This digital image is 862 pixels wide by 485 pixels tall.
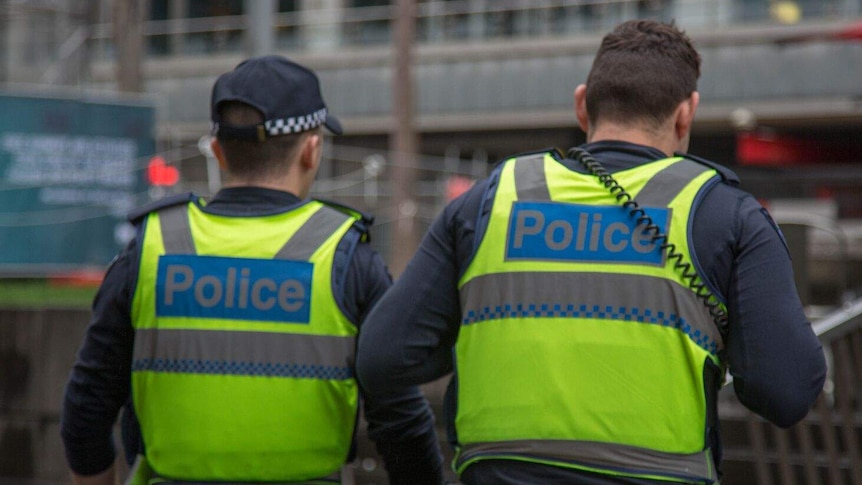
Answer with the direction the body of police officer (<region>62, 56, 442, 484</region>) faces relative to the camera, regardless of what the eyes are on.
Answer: away from the camera

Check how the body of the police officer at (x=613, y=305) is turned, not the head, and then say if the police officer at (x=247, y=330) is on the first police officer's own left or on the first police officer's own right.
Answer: on the first police officer's own left

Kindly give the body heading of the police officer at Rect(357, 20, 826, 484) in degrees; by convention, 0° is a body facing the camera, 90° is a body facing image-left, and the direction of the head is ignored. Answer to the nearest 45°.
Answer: approximately 180°

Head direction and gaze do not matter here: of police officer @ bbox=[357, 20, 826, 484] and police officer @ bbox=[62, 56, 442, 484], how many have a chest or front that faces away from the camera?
2

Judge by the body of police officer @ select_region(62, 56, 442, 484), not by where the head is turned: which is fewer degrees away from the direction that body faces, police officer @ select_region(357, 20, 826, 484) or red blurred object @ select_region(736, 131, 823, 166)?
the red blurred object

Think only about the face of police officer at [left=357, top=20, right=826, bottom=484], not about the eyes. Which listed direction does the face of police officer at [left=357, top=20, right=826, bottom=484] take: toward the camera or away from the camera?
away from the camera

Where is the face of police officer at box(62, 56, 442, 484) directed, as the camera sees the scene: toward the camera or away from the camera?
away from the camera

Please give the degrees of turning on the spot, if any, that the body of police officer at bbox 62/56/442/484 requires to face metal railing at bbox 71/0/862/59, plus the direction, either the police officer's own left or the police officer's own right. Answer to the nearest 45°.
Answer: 0° — they already face it

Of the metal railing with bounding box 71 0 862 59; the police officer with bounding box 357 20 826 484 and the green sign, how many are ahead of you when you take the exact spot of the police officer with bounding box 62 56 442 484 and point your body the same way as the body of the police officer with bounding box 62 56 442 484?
2

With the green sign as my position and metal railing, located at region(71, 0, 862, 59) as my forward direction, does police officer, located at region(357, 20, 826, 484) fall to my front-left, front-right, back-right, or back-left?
back-right
